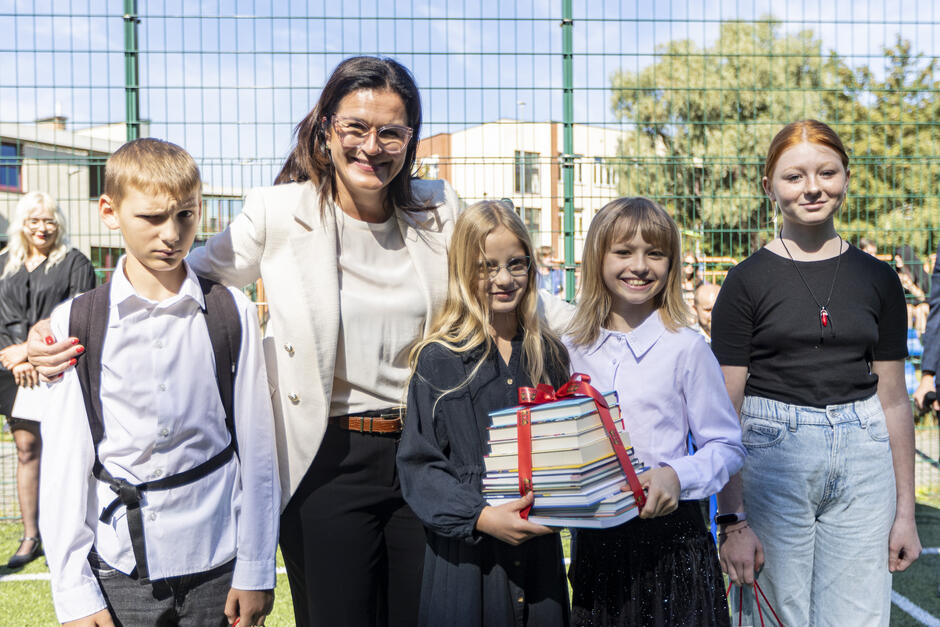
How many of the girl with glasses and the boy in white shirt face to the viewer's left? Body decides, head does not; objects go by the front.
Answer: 0

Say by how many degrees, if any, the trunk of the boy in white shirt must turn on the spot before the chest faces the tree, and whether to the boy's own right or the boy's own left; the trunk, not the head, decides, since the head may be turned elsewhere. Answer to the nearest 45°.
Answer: approximately 135° to the boy's own left

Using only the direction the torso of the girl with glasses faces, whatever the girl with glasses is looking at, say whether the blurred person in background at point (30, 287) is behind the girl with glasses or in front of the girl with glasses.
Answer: behind

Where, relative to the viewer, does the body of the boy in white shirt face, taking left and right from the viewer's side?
facing the viewer

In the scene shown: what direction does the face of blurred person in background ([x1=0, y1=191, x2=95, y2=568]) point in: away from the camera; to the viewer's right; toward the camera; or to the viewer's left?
toward the camera

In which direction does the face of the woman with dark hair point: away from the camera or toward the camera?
toward the camera

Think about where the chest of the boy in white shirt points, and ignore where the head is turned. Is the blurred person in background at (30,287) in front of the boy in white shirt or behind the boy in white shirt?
behind

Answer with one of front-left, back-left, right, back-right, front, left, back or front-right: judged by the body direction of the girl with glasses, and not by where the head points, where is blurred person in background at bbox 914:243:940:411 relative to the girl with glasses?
left

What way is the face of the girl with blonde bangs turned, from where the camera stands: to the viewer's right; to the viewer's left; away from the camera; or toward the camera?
toward the camera
